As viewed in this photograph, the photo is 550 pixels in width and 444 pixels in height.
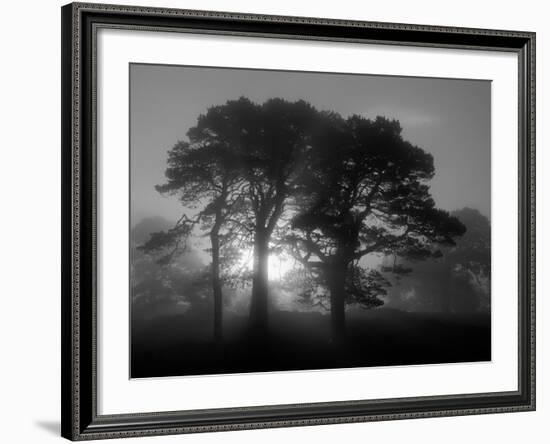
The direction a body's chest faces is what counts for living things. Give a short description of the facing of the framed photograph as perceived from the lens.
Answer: facing the viewer and to the right of the viewer
